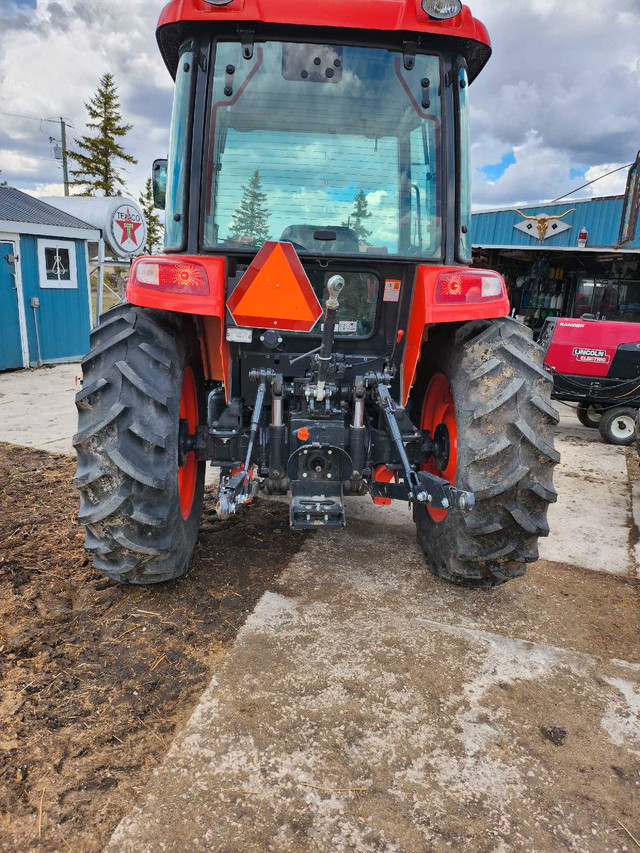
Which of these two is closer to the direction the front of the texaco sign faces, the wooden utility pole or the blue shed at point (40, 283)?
the blue shed

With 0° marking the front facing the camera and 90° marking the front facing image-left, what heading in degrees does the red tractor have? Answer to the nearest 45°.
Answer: approximately 180°

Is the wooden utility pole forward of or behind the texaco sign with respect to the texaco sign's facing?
behind

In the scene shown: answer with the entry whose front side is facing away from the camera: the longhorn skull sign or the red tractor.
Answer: the red tractor

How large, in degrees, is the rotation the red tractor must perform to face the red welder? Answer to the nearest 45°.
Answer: approximately 45° to its right

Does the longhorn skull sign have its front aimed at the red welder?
yes

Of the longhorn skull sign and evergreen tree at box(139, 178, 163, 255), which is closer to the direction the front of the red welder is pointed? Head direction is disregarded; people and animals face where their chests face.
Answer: the evergreen tree

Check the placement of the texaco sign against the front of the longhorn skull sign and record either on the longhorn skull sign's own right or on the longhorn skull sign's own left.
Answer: on the longhorn skull sign's own right

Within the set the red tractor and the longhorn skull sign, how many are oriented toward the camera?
1

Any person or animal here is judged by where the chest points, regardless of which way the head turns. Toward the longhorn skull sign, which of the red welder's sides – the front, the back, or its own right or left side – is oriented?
right
